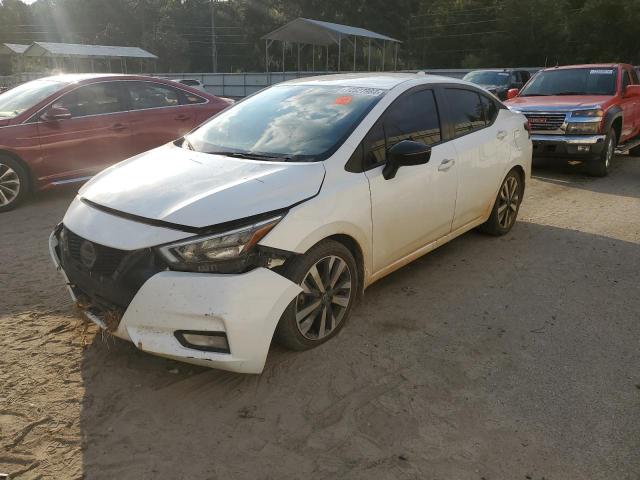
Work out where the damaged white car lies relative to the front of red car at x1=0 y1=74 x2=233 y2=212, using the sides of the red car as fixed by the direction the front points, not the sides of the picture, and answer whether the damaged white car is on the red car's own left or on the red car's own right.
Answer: on the red car's own left

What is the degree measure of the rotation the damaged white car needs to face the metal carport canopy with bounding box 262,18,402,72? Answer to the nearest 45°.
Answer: approximately 135° to its right

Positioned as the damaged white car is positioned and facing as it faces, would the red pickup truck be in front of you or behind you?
behind

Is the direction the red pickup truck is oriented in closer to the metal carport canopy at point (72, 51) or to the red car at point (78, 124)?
the red car

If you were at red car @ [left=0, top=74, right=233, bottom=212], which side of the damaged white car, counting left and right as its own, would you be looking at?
right

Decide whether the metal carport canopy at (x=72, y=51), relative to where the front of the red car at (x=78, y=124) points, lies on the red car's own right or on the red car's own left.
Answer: on the red car's own right

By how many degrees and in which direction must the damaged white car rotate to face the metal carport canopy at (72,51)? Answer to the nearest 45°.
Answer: approximately 135° to its right
